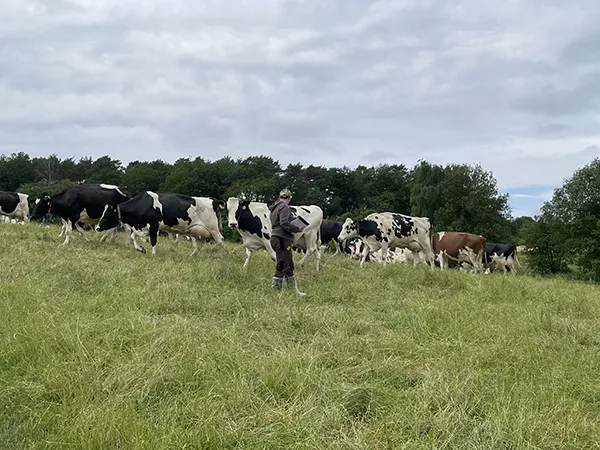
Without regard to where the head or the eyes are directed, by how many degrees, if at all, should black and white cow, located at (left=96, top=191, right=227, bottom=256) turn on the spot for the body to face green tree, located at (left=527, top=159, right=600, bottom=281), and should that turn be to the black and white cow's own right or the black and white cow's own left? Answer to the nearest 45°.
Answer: approximately 135° to the black and white cow's own right

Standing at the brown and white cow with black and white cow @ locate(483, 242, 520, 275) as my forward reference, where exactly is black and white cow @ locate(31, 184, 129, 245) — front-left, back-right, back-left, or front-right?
back-left

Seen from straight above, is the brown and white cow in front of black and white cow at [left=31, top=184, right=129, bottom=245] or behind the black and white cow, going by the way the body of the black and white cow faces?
behind

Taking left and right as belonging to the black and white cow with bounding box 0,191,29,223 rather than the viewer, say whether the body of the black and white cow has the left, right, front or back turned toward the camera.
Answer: left

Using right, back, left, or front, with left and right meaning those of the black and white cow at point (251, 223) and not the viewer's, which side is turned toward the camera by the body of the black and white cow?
left

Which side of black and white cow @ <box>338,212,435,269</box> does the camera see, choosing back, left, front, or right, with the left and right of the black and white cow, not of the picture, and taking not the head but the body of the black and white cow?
left

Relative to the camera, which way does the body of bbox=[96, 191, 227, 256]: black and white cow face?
to the viewer's left

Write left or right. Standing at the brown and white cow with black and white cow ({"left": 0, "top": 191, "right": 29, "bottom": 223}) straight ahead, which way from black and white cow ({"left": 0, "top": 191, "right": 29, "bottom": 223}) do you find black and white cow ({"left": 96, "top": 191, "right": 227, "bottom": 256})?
left

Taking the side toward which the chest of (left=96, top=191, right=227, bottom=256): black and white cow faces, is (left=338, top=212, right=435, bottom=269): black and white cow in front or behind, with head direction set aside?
behind

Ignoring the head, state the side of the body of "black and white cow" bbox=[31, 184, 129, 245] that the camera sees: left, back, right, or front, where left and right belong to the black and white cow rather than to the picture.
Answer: left
